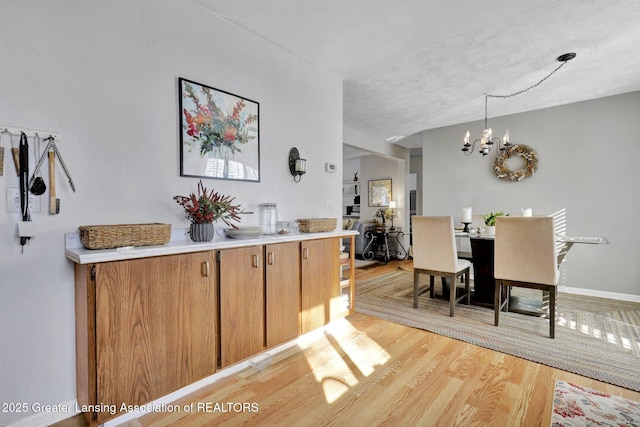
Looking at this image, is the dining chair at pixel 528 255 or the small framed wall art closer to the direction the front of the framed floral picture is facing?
the dining chair

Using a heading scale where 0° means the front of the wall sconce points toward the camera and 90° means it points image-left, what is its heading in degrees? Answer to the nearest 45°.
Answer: approximately 315°

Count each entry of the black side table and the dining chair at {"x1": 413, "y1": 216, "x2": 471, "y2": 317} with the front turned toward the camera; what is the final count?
1

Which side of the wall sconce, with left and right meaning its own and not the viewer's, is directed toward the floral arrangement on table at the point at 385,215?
left

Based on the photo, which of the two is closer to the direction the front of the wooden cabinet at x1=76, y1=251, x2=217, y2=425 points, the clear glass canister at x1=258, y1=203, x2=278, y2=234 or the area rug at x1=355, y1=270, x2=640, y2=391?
the area rug

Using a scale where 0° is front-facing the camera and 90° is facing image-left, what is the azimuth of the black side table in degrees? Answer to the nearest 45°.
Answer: approximately 0°

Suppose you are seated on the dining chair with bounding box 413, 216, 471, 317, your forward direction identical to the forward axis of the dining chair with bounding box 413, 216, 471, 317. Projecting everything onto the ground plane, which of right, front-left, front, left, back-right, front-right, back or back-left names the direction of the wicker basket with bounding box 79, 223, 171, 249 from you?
back

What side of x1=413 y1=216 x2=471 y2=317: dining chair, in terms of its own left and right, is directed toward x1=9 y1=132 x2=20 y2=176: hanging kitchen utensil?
back

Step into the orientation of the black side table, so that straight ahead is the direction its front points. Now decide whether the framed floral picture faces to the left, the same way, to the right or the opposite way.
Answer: to the left

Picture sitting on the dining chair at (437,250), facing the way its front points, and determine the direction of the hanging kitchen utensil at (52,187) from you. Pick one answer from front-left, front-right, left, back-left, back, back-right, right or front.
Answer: back

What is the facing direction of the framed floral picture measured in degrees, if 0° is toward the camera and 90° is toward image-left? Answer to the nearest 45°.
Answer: approximately 315°

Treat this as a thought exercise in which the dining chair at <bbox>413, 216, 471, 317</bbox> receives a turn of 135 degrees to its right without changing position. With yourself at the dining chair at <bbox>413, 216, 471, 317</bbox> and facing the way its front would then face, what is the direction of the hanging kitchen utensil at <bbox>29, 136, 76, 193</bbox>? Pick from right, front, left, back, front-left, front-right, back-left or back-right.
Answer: front-right

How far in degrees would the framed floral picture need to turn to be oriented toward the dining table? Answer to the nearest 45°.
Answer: approximately 45° to its left

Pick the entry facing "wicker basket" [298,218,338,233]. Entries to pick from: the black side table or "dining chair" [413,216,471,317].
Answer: the black side table

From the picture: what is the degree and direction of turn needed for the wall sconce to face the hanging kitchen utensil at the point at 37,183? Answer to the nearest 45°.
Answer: approximately 90° to its right

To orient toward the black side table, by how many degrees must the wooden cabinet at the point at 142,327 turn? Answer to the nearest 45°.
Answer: approximately 90° to its left

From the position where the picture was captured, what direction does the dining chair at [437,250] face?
facing away from the viewer and to the right of the viewer
